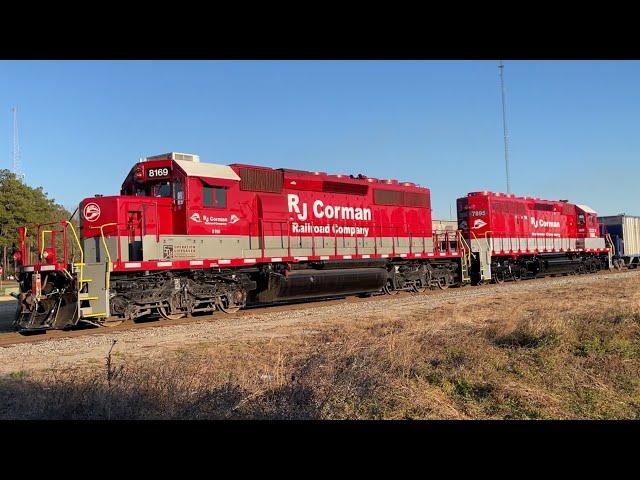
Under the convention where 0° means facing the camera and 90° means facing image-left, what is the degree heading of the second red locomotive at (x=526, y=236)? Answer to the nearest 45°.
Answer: approximately 225°

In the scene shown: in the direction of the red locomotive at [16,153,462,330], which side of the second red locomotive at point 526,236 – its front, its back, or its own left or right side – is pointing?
back

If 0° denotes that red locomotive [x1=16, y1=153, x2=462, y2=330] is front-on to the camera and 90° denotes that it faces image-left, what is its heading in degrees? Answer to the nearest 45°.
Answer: approximately 45°

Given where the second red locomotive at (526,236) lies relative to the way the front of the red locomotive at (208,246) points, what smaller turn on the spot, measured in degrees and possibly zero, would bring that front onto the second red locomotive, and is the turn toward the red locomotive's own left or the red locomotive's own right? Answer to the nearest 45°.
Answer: approximately 180°

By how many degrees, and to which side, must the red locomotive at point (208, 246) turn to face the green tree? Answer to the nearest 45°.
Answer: approximately 90° to its right

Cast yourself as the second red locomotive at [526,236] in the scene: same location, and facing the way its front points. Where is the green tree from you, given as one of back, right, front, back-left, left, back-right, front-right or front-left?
back-left
